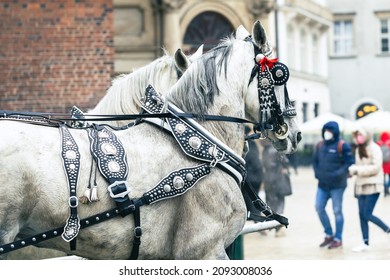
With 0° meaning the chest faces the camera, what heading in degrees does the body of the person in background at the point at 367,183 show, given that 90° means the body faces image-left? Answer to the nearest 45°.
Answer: approximately 45°

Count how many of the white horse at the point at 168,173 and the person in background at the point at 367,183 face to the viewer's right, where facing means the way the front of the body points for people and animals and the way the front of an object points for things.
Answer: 1

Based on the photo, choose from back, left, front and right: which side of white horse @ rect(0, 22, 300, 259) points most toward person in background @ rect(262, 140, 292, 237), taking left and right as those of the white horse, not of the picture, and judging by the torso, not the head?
left

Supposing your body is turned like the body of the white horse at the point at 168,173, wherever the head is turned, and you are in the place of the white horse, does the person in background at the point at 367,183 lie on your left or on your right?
on your left

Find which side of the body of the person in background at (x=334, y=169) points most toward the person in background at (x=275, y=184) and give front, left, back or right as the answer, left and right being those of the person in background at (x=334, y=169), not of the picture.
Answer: right

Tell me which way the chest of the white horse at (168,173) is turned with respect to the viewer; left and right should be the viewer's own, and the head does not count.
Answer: facing to the right of the viewer

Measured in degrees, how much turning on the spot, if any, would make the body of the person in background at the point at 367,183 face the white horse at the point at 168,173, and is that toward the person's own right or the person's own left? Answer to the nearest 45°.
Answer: approximately 45° to the person's own left

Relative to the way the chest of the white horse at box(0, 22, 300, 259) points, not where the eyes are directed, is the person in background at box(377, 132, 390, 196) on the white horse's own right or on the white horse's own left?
on the white horse's own left
